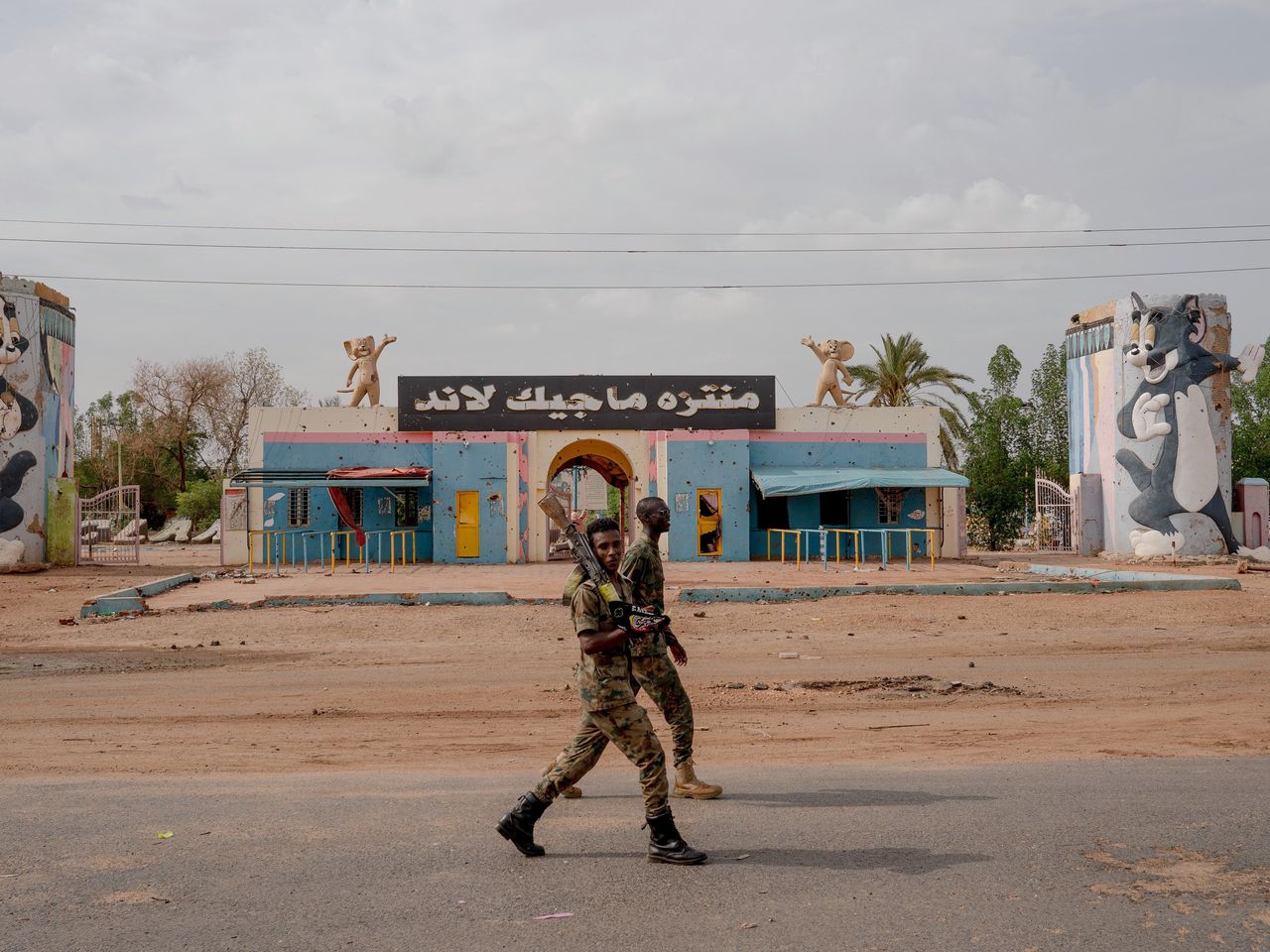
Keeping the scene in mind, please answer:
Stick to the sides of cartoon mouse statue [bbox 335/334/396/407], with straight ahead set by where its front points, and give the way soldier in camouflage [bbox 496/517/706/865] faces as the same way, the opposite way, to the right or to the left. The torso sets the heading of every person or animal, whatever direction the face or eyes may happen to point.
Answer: to the left

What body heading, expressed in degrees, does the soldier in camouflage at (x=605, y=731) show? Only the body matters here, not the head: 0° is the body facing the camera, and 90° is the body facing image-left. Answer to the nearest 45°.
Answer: approximately 270°

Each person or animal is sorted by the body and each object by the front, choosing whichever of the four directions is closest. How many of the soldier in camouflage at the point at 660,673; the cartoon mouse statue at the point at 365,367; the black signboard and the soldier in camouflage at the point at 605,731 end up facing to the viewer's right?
2

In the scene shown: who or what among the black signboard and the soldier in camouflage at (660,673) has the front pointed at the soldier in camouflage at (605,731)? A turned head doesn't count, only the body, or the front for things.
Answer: the black signboard

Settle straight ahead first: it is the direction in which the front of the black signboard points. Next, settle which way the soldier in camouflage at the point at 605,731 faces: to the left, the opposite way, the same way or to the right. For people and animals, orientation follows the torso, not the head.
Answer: to the left

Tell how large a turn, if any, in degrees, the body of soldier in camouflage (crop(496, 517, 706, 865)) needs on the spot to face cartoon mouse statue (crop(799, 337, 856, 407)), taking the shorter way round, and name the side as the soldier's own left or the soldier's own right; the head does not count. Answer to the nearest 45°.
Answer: approximately 90° to the soldier's own left

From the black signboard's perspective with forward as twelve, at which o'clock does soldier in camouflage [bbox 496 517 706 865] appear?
The soldier in camouflage is roughly at 12 o'clock from the black signboard.

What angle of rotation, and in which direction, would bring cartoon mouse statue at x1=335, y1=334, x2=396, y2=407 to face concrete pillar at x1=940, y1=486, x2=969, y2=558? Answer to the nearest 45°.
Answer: approximately 90° to its left

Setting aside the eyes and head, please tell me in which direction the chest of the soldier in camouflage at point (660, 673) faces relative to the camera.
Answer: to the viewer's right
